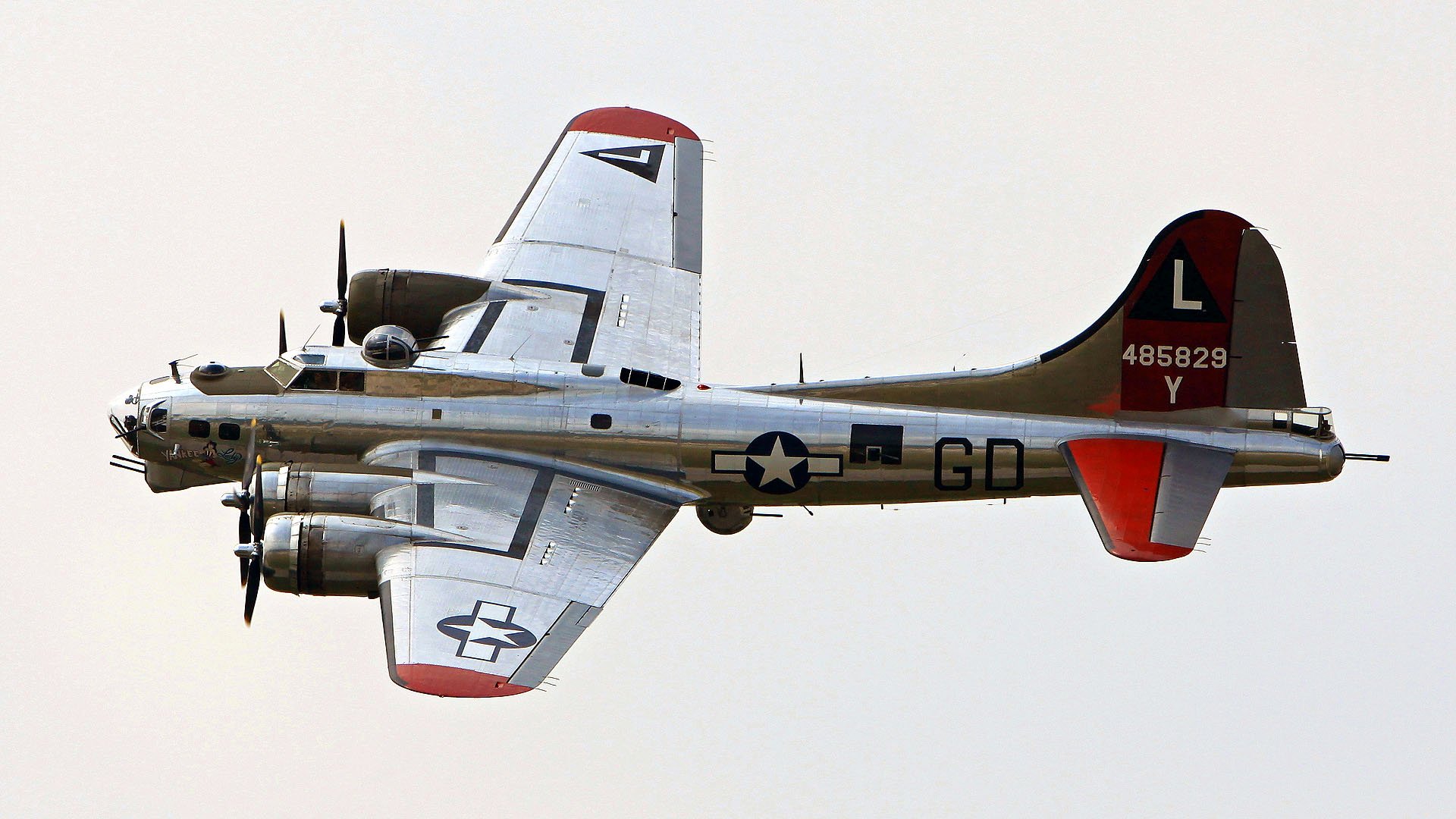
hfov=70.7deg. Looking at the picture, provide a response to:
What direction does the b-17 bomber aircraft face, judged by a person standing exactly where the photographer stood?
facing to the left of the viewer
